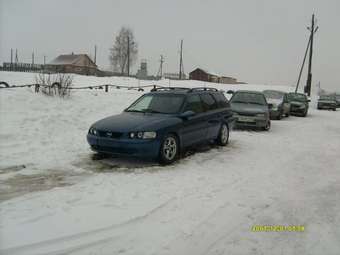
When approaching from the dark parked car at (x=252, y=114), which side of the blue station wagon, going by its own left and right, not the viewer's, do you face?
back

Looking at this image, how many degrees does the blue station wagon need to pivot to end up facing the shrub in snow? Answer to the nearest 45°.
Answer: approximately 90° to its right

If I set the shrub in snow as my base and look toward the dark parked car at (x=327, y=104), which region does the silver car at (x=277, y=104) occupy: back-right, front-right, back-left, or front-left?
front-right

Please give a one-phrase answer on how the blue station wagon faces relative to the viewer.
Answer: facing the viewer and to the left of the viewer

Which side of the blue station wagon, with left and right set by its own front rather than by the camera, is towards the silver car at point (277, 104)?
back

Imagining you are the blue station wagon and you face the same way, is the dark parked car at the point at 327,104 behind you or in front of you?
behind

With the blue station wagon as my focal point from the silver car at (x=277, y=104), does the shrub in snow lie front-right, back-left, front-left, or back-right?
front-right
